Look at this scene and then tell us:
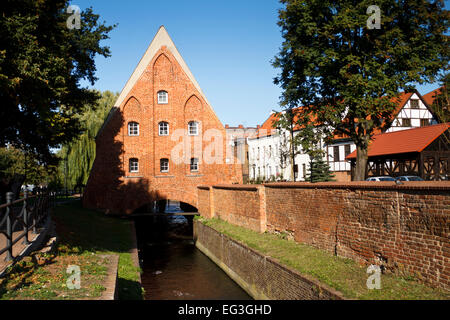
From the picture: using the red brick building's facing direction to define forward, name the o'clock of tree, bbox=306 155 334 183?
The tree is roughly at 9 o'clock from the red brick building.

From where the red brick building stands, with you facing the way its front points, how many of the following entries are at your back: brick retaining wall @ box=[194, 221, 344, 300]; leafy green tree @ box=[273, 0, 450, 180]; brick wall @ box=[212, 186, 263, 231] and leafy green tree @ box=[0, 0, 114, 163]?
0

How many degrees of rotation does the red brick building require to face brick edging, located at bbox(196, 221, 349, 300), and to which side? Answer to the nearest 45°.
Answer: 0° — it already faces it

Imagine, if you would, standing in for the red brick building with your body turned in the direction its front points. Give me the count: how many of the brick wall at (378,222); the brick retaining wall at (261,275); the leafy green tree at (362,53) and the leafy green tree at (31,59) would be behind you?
0

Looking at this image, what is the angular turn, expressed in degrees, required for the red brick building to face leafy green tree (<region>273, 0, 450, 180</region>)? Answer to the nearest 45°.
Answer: approximately 45° to its left

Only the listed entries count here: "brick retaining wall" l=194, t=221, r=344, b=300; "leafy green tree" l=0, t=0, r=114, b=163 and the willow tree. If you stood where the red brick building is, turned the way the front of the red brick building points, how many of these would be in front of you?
2

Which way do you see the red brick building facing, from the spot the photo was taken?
facing the viewer

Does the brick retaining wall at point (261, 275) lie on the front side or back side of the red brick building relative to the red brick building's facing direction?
on the front side

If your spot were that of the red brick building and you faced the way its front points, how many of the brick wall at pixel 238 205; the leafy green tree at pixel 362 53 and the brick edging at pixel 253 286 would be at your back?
0

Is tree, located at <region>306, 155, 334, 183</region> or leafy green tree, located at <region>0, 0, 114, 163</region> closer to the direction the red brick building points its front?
the leafy green tree

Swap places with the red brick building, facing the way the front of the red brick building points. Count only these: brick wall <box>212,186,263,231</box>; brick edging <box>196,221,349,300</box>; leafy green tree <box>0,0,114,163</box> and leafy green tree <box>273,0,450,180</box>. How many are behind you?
0

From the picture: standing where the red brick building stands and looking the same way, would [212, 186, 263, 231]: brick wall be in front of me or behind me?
in front
